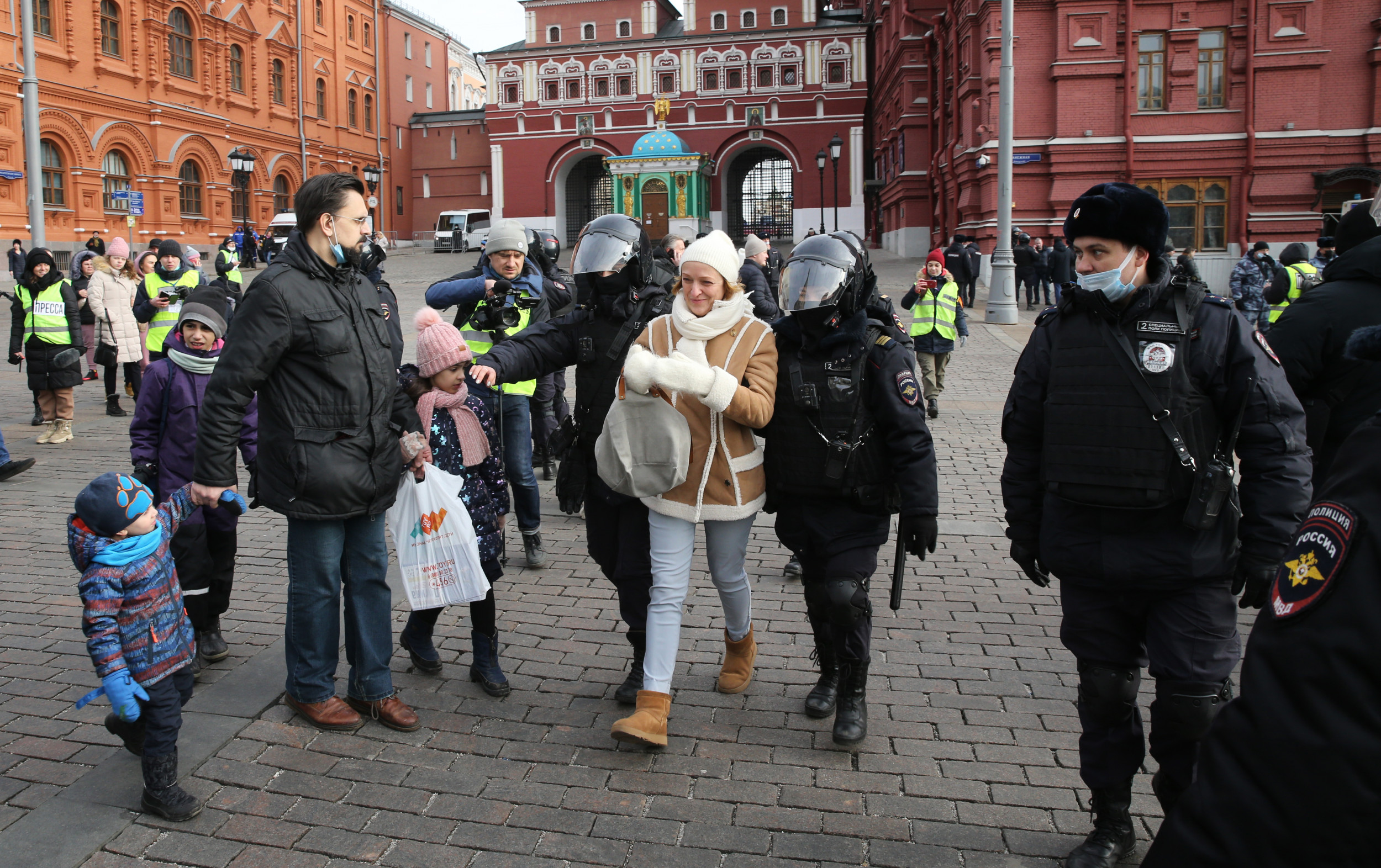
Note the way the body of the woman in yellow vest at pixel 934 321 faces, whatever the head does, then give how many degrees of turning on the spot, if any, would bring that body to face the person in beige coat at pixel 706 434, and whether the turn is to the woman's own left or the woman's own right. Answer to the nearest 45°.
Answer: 0° — they already face them

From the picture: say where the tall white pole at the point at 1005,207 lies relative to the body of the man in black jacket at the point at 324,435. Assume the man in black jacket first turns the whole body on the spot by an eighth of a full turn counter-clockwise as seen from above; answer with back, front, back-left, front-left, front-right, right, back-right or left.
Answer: front-left

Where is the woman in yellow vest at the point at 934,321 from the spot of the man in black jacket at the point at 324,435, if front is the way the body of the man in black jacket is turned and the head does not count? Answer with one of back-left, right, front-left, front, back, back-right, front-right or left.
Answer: left

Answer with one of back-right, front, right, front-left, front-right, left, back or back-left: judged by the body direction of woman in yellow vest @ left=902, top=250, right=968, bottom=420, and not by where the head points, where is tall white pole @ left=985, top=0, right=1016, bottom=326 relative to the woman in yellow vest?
back

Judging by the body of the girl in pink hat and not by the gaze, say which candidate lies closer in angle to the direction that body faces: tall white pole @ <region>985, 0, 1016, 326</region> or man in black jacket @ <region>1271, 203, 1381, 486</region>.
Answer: the man in black jacket

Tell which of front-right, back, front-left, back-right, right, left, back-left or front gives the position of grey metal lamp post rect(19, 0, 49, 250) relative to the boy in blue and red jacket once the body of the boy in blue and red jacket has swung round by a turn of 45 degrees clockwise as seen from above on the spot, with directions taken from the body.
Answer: back

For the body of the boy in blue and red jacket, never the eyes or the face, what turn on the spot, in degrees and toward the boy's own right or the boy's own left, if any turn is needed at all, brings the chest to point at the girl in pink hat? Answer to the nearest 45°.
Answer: approximately 90° to the boy's own left

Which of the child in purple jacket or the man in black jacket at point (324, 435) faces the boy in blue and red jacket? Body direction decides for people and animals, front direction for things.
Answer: the child in purple jacket

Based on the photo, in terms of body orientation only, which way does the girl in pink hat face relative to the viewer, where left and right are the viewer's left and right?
facing the viewer and to the right of the viewer
